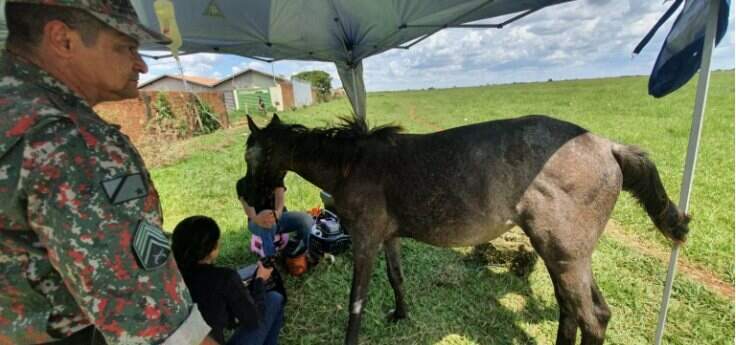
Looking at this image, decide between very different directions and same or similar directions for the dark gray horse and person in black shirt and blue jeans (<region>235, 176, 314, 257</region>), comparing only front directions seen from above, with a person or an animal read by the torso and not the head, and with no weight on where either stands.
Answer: very different directions

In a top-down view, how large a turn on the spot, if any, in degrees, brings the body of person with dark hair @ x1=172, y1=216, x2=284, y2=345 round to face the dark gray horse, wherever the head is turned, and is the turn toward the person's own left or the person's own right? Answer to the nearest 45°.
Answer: approximately 45° to the person's own right

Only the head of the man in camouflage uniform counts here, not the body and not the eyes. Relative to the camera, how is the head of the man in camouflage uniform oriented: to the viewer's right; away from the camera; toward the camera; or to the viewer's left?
to the viewer's right

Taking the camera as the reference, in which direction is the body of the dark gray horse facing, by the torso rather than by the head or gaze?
to the viewer's left

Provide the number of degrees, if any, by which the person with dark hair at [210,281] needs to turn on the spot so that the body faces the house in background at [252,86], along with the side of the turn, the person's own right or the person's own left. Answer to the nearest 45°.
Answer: approximately 45° to the person's own left

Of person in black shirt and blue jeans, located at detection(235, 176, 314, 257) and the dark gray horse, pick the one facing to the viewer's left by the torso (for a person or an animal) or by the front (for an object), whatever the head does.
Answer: the dark gray horse

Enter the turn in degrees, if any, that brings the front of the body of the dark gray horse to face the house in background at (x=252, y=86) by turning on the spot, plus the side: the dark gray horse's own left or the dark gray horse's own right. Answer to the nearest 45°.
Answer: approximately 45° to the dark gray horse's own right

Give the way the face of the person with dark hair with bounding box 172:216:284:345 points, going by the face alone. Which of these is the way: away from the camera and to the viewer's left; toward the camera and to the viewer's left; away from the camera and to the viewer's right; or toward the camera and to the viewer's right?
away from the camera and to the viewer's right

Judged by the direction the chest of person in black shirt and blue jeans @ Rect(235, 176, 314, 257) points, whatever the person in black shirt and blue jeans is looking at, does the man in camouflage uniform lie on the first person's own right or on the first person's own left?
on the first person's own right

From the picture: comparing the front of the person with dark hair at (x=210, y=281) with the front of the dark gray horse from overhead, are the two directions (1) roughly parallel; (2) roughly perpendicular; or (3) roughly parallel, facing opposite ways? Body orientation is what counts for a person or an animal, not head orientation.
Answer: roughly perpendicular

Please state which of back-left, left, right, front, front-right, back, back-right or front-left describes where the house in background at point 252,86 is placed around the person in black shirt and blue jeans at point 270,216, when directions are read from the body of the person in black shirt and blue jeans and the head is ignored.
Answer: back-left
